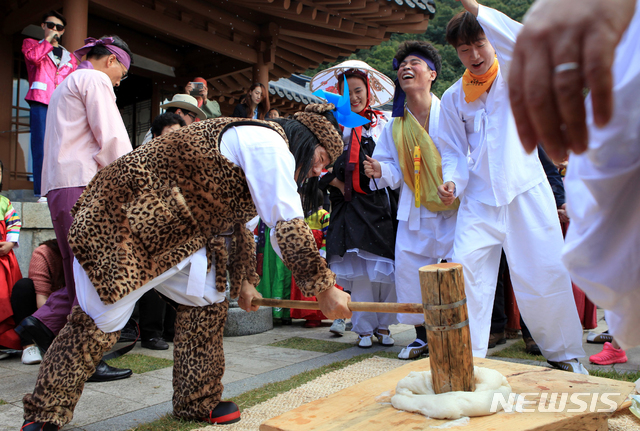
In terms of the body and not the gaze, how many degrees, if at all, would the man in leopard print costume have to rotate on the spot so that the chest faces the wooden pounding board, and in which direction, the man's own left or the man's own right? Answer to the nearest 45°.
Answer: approximately 45° to the man's own right

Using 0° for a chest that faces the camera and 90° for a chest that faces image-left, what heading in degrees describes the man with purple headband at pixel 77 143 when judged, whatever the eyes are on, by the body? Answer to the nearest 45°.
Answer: approximately 270°

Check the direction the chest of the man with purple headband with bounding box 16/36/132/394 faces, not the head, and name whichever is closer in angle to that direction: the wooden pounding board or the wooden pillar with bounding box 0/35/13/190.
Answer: the wooden pounding board

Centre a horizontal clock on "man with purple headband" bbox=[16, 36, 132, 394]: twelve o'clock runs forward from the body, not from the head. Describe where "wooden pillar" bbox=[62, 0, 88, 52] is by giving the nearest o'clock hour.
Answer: The wooden pillar is roughly at 9 o'clock from the man with purple headband.

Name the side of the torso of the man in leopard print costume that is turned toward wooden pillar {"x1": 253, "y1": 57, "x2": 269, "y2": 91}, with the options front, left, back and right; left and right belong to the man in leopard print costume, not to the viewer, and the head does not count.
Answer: left

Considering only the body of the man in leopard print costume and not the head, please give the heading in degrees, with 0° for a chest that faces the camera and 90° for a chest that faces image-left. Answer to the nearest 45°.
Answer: approximately 270°

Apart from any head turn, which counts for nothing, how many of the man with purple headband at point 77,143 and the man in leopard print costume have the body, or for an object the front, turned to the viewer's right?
2
